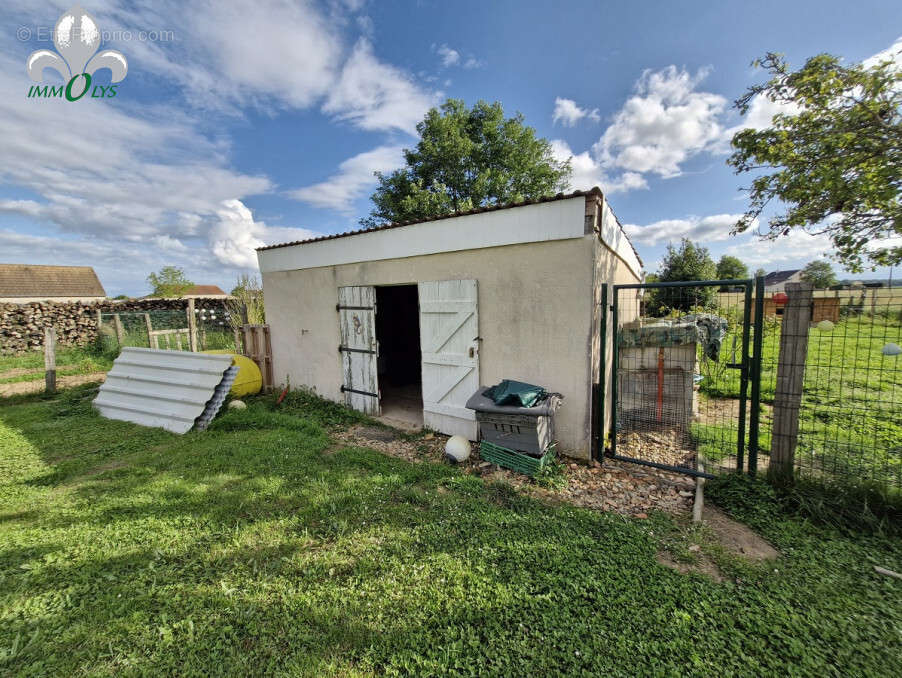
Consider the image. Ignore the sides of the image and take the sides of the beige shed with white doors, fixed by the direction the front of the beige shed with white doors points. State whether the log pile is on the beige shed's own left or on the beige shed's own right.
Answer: on the beige shed's own right

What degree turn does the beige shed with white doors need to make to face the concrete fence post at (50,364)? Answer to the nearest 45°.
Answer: approximately 45° to its right

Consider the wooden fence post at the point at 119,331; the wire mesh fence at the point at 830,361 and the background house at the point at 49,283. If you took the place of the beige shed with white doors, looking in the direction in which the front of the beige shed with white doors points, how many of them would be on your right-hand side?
2

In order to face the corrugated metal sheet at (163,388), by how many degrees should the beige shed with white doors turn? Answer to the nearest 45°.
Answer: approximately 45° to its right

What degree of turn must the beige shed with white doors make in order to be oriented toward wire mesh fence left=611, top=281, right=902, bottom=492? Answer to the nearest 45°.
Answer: approximately 135° to its left

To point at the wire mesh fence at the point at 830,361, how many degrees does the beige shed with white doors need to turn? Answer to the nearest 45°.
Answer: approximately 90° to its left

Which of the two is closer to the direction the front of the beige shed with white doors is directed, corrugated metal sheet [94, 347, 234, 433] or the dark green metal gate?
the corrugated metal sheet

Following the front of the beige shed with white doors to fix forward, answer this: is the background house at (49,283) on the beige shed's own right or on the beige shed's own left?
on the beige shed's own right

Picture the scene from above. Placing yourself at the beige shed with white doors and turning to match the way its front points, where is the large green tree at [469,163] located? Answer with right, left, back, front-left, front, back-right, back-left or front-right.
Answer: back-right

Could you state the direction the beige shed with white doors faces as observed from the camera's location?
facing the viewer and to the left of the viewer

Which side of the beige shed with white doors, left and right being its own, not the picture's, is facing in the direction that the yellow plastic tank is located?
right
